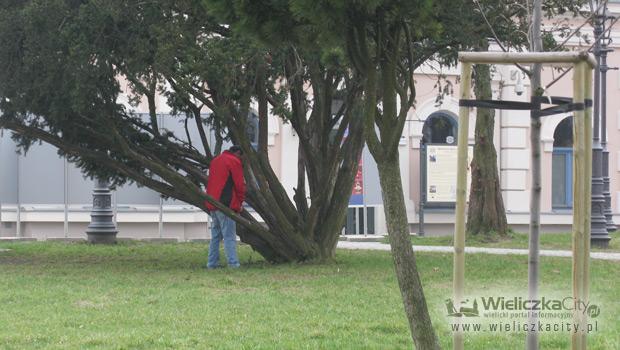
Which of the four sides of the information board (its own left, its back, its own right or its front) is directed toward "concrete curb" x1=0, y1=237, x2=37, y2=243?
right

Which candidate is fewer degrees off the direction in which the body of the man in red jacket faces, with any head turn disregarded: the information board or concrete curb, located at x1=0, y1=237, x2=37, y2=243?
the information board

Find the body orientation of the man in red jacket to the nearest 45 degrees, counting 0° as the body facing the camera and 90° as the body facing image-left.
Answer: approximately 225°

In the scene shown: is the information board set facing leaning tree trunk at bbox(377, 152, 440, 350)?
yes

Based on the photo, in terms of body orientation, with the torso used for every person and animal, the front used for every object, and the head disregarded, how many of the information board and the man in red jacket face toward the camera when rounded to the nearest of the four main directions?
1

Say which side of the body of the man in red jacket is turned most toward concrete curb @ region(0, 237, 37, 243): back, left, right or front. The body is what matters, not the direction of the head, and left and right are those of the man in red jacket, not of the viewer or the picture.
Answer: left

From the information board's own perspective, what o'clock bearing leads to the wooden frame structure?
The wooden frame structure is roughly at 12 o'clock from the information board.

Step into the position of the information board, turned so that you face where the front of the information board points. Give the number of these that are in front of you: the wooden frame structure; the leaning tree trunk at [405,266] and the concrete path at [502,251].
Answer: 3

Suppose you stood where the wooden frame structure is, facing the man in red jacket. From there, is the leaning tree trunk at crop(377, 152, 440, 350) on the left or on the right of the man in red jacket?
left

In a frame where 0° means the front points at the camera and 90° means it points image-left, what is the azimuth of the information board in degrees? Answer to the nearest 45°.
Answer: approximately 0°

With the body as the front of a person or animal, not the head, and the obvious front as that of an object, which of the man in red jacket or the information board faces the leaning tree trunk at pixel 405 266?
the information board

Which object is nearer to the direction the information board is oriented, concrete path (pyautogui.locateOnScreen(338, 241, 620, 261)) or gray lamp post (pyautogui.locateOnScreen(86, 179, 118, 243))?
the concrete path

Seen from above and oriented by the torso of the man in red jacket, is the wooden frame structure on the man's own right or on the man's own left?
on the man's own right
